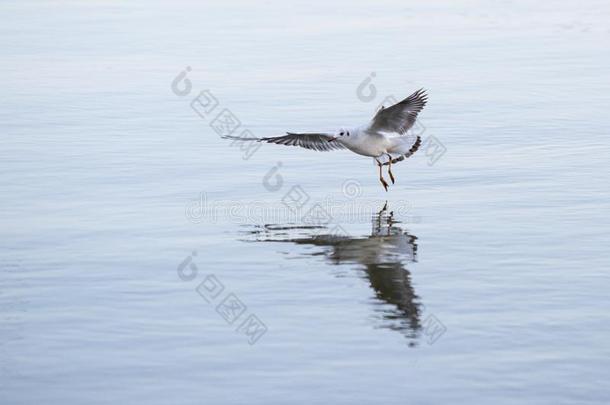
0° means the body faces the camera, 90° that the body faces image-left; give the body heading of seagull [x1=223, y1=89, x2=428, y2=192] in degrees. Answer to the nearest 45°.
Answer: approximately 45°
